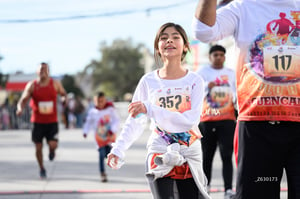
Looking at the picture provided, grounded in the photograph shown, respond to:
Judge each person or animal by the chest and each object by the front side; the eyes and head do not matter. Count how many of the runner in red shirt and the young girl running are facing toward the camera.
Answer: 2

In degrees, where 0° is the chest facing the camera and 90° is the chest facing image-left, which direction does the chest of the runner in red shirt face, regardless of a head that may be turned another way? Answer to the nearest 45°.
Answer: approximately 0°

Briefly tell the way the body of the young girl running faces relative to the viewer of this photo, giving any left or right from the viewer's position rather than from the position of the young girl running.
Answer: facing the viewer

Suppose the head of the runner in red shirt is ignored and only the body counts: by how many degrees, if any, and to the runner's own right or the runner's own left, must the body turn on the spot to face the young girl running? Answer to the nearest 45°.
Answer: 0° — they already face them

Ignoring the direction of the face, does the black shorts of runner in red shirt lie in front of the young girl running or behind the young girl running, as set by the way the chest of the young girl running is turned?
behind

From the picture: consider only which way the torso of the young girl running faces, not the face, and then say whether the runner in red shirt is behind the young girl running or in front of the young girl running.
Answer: behind
